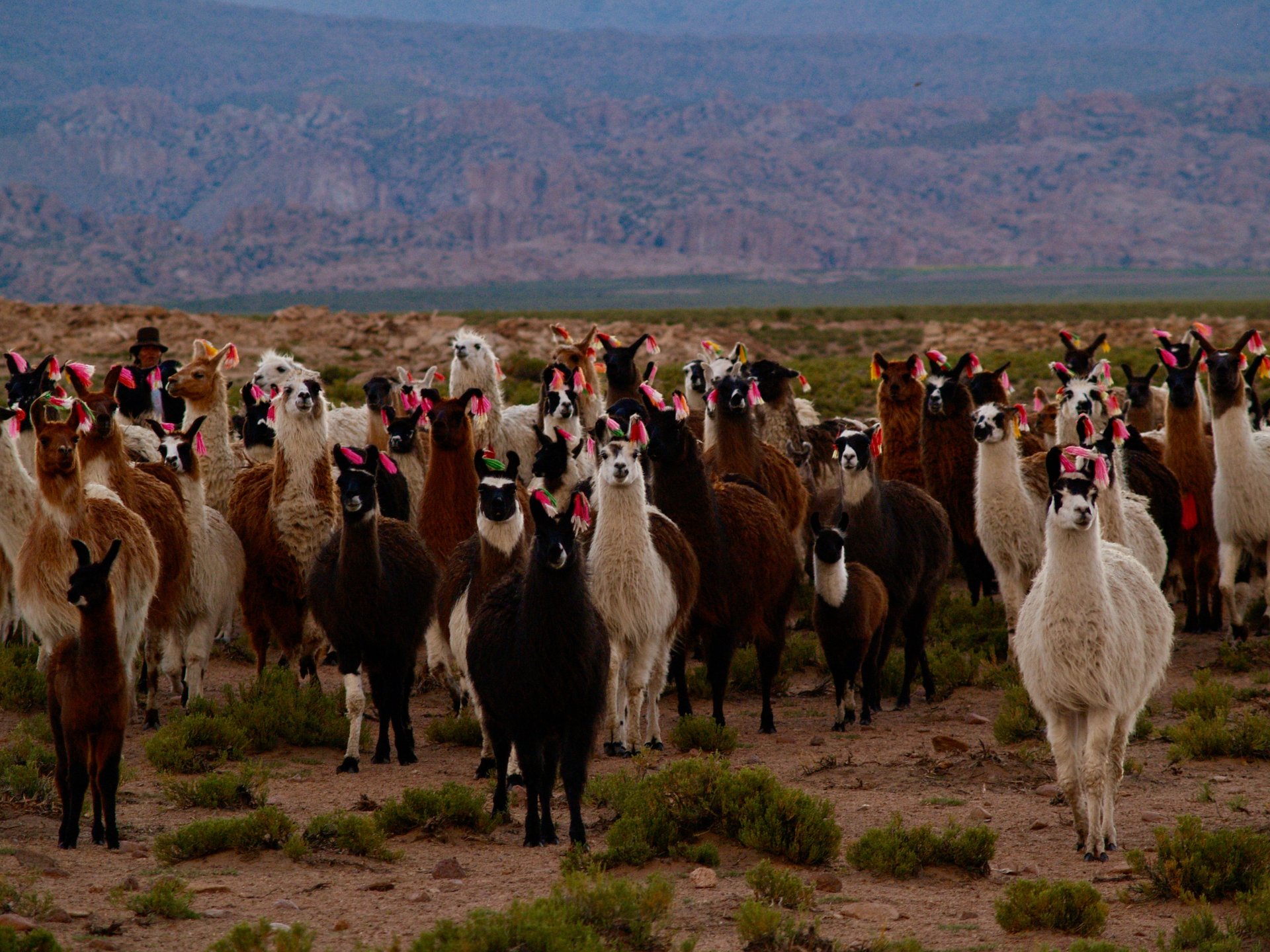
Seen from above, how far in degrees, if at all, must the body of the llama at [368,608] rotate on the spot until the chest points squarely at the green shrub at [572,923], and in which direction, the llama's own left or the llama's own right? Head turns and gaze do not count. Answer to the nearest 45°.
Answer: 0° — it already faces it

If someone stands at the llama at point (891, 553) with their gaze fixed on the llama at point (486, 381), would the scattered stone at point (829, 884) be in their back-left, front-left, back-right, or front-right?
back-left

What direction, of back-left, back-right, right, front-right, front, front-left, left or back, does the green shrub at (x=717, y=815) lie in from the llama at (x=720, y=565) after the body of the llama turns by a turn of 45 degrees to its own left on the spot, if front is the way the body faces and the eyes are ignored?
front

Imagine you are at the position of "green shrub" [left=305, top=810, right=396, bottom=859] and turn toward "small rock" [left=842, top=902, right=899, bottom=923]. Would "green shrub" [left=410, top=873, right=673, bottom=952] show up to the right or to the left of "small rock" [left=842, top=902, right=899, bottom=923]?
right

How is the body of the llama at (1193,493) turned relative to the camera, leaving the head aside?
toward the camera

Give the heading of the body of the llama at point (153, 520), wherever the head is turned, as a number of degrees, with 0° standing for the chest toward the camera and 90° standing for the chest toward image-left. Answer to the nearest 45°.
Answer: approximately 45°

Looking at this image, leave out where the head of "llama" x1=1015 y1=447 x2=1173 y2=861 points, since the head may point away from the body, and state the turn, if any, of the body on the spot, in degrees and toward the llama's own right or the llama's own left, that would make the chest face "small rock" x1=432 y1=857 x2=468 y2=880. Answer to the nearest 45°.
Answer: approximately 45° to the llama's own right

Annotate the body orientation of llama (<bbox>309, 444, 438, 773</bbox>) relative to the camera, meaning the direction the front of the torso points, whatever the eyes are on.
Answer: toward the camera

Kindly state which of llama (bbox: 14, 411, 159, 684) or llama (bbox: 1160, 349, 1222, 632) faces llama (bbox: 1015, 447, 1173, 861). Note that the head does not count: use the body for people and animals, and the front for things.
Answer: llama (bbox: 1160, 349, 1222, 632)

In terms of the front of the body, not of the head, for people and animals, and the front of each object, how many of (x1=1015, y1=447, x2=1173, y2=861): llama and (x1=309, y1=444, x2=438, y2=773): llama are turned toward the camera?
2

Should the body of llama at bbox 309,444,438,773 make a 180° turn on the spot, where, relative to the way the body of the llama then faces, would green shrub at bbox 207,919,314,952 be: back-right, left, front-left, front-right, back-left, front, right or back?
back

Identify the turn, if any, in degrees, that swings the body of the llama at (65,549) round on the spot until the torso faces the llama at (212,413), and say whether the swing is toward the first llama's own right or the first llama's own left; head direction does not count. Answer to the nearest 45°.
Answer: approximately 135° to the first llama's own right
